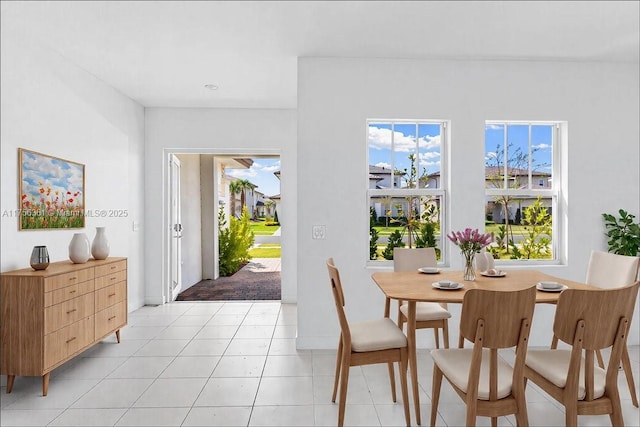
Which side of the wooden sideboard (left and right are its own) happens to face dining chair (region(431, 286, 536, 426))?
front

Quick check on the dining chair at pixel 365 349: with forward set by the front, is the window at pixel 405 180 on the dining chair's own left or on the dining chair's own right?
on the dining chair's own left

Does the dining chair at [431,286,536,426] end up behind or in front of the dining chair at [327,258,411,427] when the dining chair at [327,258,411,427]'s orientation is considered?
in front

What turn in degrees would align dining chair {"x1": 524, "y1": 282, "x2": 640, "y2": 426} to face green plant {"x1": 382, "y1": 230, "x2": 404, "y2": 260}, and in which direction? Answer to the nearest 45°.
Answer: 0° — it already faces it

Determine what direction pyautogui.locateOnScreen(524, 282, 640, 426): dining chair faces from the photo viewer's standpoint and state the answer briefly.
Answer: facing away from the viewer and to the left of the viewer

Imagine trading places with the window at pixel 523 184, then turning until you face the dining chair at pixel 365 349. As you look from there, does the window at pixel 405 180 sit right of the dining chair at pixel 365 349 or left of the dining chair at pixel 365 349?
right

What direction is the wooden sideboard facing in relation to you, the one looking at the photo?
facing the viewer and to the right of the viewer

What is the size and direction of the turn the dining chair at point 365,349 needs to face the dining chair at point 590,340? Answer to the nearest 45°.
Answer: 0° — it already faces it

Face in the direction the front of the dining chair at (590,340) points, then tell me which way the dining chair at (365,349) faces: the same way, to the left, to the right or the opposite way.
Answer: to the right

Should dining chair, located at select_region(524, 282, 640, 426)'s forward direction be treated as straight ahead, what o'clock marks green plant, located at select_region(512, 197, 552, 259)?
The green plant is roughly at 1 o'clock from the dining chair.

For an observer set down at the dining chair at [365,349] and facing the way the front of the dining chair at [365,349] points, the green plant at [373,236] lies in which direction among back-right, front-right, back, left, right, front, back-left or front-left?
left

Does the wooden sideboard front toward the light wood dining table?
yes

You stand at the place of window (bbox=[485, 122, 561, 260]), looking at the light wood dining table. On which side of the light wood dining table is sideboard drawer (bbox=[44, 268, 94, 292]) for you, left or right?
right

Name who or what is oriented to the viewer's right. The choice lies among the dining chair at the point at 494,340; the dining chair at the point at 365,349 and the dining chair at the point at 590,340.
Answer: the dining chair at the point at 365,349

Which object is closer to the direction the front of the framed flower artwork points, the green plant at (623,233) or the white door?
the green plant

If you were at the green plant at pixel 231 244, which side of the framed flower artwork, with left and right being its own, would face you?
left

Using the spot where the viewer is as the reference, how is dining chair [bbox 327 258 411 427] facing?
facing to the right of the viewer

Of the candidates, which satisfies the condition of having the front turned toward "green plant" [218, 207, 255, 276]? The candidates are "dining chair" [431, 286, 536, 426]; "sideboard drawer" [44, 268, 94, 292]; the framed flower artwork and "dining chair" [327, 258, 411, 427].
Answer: "dining chair" [431, 286, 536, 426]
